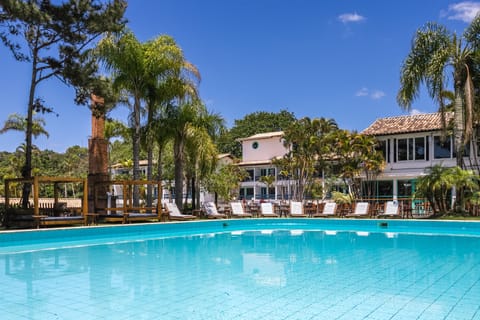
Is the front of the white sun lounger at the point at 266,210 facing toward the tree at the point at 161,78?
no

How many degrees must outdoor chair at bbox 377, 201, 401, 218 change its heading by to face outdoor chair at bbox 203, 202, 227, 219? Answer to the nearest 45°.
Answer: approximately 45° to its right

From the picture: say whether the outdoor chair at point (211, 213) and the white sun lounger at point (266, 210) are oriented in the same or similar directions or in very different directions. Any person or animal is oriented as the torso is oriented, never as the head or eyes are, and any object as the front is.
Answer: same or similar directions

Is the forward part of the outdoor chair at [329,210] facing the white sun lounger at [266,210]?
no

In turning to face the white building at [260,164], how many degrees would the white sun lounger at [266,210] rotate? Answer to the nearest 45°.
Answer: approximately 135° to its left

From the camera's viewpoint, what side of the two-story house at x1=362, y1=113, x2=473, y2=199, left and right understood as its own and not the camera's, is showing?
front

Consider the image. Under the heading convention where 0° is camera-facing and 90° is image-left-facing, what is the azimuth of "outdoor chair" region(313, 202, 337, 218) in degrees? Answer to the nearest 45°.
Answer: approximately 45°

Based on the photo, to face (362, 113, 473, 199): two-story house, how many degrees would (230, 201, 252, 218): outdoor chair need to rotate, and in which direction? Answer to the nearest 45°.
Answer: approximately 90° to its left

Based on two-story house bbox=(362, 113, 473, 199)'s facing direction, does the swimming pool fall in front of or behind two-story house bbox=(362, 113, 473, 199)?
in front

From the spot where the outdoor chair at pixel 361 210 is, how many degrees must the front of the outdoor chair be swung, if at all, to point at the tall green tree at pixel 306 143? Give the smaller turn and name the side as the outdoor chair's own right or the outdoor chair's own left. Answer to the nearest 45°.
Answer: approximately 135° to the outdoor chair's own right
